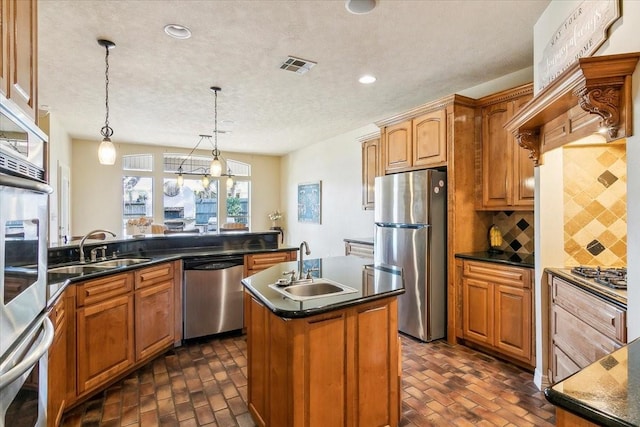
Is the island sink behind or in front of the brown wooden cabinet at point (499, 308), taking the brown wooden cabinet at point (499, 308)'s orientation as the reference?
in front

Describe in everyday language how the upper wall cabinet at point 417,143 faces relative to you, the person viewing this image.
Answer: facing the viewer and to the left of the viewer

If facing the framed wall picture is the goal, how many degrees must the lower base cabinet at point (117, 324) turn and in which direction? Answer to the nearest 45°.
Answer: approximately 90° to its left

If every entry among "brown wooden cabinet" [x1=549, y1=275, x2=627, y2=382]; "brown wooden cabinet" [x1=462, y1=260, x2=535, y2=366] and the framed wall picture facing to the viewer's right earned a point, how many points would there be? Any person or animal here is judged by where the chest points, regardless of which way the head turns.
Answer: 0

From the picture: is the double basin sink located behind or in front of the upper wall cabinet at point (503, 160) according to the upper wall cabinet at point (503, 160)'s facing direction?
in front

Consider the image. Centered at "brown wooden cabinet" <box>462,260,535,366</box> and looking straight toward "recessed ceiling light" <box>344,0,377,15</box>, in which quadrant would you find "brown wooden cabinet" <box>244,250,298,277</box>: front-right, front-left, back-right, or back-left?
front-right

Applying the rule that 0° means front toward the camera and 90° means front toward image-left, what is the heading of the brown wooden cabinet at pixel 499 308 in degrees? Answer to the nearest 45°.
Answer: approximately 45°

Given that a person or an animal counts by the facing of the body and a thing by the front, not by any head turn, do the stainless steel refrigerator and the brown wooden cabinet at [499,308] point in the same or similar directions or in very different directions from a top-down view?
same or similar directions

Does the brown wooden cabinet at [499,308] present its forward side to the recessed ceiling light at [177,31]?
yes

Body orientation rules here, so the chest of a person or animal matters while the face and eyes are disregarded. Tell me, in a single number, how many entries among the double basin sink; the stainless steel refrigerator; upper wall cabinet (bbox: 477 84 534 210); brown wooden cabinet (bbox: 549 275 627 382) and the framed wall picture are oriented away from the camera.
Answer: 0

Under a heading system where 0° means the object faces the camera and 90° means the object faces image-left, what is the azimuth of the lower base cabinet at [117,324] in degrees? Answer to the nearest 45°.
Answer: approximately 315°

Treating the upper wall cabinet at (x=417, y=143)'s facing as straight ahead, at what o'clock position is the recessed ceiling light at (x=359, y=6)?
The recessed ceiling light is roughly at 11 o'clock from the upper wall cabinet.

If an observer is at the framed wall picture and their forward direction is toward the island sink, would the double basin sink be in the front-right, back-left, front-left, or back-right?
front-right

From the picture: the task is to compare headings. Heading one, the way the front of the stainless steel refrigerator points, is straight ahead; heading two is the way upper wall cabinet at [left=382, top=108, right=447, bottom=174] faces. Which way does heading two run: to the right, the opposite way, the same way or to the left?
the same way

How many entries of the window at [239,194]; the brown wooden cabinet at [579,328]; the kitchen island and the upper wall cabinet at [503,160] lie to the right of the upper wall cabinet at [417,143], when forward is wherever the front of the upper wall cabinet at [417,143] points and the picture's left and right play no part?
1

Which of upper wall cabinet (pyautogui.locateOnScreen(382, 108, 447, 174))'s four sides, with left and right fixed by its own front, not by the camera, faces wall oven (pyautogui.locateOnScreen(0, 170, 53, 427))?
front
